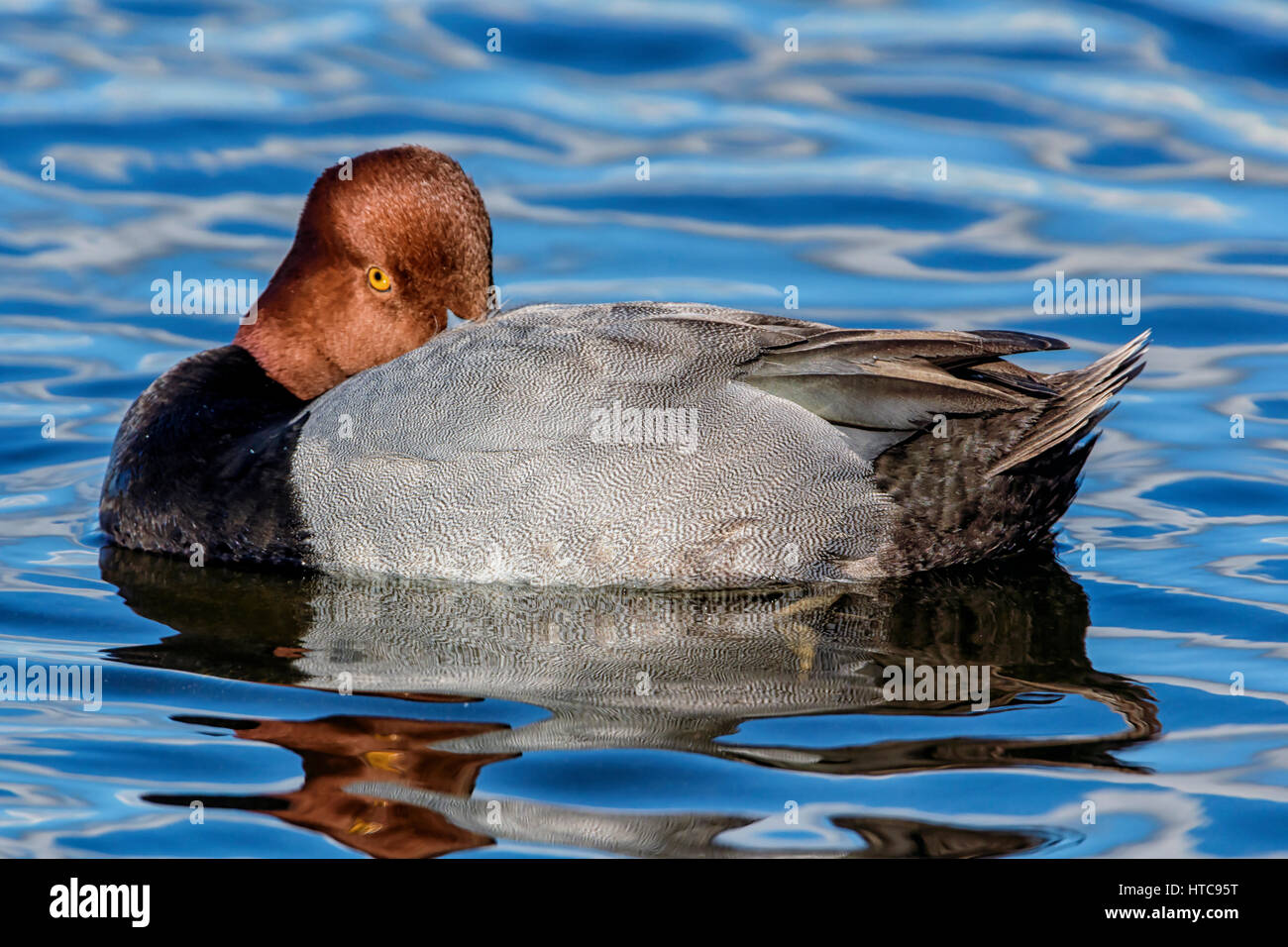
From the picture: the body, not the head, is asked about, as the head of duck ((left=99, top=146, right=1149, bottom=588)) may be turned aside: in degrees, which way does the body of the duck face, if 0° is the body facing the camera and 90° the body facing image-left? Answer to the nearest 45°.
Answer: approximately 90°
